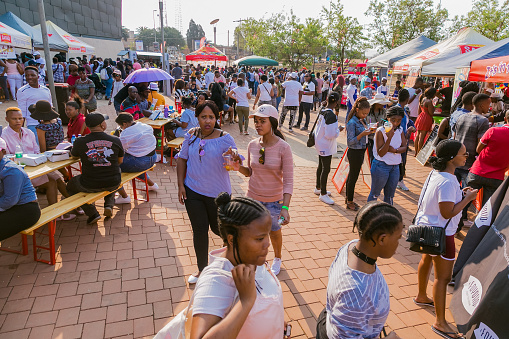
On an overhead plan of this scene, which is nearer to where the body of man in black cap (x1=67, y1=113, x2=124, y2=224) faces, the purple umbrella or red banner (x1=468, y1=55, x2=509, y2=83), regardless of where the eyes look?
the purple umbrella

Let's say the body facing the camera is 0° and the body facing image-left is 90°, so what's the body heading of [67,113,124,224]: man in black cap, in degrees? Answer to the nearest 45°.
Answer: approximately 180°

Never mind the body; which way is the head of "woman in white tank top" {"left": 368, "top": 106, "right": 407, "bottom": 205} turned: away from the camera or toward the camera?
toward the camera

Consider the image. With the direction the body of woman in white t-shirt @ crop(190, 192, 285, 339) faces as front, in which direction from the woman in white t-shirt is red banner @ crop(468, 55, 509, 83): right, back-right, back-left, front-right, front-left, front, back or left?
left

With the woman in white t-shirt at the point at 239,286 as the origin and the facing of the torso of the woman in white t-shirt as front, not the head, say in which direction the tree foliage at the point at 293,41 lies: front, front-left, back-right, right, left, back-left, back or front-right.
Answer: back-left
